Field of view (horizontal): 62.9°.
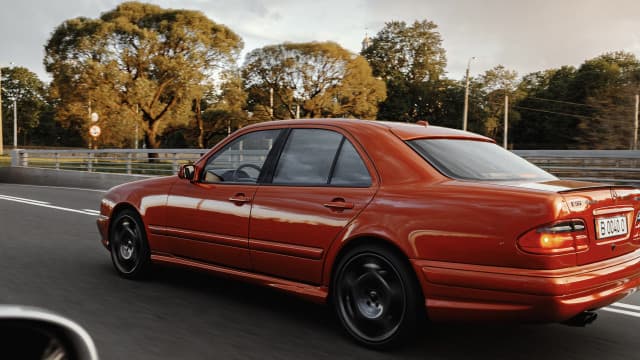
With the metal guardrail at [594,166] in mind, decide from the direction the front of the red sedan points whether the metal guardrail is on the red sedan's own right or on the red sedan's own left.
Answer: on the red sedan's own right

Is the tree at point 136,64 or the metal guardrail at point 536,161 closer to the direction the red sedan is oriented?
the tree

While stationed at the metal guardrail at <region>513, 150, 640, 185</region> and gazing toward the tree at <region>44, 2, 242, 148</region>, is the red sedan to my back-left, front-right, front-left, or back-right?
back-left

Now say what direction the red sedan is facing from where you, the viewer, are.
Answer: facing away from the viewer and to the left of the viewer

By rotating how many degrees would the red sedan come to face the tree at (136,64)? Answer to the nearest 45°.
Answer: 0° — it already faces it
